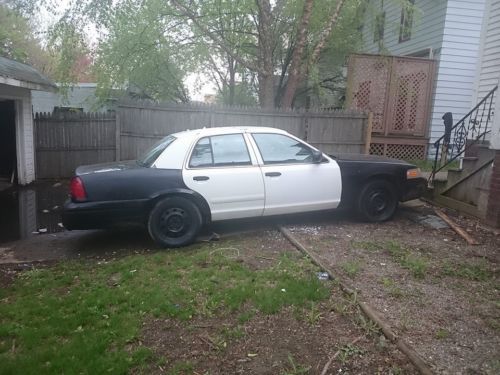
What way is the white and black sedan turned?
to the viewer's right

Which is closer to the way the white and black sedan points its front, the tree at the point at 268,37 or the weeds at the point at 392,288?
the weeds

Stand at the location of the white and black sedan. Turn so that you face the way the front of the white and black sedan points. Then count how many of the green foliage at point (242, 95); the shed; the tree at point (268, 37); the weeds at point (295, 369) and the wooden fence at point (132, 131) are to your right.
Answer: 1

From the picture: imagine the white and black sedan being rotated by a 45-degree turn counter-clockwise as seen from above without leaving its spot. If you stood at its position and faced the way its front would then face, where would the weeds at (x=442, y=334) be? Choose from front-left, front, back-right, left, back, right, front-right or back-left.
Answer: right

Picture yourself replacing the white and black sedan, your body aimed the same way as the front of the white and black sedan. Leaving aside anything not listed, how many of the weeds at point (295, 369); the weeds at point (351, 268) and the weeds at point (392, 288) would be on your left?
0

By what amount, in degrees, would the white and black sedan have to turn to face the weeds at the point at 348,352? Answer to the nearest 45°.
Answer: approximately 90° to its right

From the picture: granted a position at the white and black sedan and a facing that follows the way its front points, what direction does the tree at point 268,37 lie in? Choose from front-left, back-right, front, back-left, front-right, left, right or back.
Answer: left

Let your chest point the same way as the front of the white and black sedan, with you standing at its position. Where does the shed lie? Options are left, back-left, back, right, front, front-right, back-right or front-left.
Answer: back-left

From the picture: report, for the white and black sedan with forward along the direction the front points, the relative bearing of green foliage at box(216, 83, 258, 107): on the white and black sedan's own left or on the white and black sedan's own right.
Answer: on the white and black sedan's own left

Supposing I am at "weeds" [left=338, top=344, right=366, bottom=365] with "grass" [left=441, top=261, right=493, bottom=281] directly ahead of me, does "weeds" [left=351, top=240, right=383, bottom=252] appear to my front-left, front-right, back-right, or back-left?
front-left

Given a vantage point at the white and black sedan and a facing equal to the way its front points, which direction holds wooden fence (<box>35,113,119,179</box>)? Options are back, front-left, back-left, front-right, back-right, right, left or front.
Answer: back-left

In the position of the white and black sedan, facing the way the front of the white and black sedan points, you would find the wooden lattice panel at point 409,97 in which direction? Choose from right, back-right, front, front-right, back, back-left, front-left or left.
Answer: front-left

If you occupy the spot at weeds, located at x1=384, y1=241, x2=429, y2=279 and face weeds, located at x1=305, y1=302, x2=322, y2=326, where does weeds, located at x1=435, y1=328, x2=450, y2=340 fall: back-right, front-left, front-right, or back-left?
front-left

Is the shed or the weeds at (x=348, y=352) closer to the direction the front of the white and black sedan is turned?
the weeds

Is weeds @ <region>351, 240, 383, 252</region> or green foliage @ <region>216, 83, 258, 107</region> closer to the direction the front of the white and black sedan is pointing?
the weeds

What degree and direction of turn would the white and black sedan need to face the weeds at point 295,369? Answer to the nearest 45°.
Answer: approximately 90° to its right

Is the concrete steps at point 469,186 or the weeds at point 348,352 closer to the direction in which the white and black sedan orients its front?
the concrete steps
